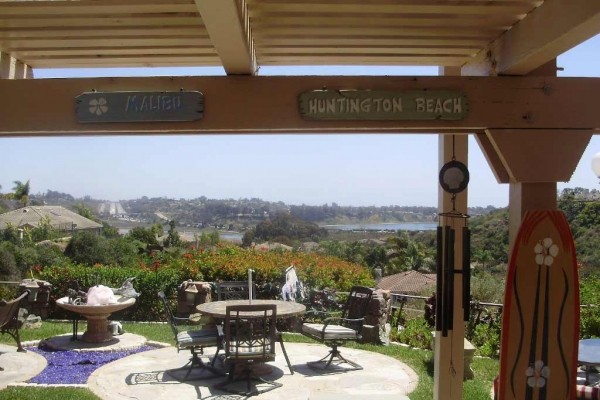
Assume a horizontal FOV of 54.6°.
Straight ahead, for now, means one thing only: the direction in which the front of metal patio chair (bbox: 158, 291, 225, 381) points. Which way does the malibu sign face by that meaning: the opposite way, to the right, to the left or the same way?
to the right

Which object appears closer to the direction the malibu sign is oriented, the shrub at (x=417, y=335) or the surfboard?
the surfboard

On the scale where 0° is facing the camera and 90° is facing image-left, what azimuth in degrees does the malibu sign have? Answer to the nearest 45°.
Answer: approximately 0°

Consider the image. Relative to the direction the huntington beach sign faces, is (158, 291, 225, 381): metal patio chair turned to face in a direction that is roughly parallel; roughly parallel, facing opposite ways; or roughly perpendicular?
roughly perpendicular

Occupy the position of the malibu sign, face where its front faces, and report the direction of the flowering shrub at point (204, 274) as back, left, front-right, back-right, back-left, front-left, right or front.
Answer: back

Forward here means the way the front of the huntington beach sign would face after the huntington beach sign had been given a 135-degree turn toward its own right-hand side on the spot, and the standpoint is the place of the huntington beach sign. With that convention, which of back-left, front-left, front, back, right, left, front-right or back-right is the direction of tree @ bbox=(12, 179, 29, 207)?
front

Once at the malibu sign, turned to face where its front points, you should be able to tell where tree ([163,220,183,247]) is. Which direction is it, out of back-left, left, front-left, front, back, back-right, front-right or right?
back

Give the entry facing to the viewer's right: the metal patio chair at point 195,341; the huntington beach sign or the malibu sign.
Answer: the metal patio chair

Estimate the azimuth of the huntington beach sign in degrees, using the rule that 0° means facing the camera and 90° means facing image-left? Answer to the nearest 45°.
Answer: approximately 0°

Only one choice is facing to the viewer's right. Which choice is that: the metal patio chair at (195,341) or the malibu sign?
the metal patio chair

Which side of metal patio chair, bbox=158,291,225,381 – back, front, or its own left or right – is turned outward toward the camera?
right

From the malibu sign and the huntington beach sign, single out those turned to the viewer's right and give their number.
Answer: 0

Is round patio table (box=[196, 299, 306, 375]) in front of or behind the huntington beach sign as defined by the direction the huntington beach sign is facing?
behind

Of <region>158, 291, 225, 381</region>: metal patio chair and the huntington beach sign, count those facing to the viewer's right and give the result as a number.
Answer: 1

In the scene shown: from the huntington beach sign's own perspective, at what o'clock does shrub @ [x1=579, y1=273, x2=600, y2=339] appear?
The shrub is roughly at 7 o'clock from the huntington beach sign.
